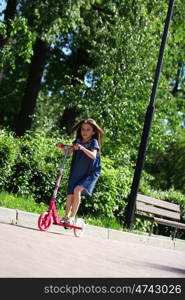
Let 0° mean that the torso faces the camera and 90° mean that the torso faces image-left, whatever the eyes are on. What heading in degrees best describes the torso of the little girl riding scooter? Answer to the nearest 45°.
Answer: approximately 45°

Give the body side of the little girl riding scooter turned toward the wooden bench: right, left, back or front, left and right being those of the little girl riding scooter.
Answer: back
